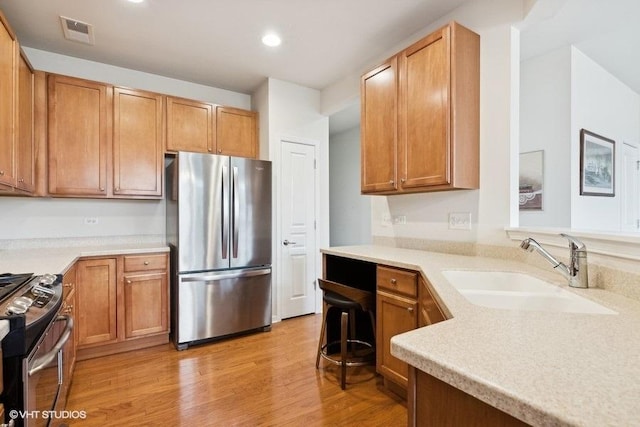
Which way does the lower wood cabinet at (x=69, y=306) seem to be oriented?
to the viewer's right

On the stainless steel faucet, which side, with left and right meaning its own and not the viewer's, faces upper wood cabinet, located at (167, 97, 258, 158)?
front

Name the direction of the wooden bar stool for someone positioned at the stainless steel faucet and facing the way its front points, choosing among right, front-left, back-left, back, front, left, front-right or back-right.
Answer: front

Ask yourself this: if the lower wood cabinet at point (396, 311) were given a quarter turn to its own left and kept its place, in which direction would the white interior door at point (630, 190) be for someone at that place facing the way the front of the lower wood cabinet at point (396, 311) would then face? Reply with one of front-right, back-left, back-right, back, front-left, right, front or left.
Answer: left

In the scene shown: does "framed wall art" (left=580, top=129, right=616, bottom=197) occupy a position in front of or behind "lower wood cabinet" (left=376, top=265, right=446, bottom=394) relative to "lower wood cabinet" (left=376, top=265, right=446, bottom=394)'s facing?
behind

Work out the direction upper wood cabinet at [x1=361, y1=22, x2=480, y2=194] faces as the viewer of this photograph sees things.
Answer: facing the viewer and to the left of the viewer

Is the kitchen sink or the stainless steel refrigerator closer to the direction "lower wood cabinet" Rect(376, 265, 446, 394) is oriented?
the stainless steel refrigerator

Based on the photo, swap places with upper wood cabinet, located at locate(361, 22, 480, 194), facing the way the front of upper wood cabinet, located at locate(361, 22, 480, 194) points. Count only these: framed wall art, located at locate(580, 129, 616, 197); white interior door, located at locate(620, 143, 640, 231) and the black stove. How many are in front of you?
1
